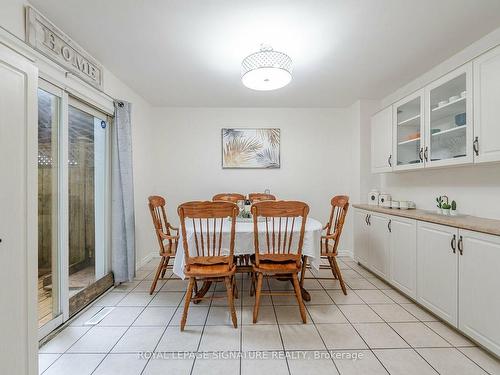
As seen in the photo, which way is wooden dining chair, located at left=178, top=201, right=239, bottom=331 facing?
away from the camera

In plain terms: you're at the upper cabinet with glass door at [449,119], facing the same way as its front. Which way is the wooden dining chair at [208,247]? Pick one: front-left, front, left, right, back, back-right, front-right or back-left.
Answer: front

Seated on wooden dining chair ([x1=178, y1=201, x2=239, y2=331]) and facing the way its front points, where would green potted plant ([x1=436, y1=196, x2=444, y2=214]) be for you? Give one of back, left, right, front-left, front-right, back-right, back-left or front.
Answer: right

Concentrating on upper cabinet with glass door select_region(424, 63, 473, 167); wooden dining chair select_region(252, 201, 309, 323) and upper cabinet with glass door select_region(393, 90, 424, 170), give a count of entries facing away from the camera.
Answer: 1

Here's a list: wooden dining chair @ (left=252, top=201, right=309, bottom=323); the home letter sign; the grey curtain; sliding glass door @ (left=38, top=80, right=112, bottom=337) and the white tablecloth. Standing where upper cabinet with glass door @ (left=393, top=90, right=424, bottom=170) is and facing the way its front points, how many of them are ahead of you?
5

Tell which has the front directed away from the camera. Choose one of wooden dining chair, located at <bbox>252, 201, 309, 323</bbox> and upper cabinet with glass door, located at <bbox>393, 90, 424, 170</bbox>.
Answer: the wooden dining chair

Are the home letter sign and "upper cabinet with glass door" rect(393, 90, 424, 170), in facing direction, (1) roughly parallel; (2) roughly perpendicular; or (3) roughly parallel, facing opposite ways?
roughly parallel, facing opposite ways

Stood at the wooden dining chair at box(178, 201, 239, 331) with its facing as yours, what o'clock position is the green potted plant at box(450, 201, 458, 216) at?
The green potted plant is roughly at 3 o'clock from the wooden dining chair.

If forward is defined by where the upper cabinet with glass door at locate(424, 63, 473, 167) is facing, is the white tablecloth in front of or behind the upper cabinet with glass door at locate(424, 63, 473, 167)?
in front

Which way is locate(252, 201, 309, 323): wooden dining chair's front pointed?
away from the camera

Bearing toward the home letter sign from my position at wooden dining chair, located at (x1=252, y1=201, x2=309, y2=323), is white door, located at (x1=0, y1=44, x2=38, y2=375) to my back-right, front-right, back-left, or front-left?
front-left

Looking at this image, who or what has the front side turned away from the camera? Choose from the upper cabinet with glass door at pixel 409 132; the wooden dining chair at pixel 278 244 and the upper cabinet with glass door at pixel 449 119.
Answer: the wooden dining chair

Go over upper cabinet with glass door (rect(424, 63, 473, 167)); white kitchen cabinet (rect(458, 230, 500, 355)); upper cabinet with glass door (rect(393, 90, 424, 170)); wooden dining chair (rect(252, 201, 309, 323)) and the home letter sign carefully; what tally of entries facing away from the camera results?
1

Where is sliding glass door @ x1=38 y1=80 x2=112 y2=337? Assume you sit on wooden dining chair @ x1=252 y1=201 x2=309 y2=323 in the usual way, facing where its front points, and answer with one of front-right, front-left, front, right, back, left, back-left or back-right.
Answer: left

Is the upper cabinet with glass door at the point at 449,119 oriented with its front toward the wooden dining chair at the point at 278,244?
yes
